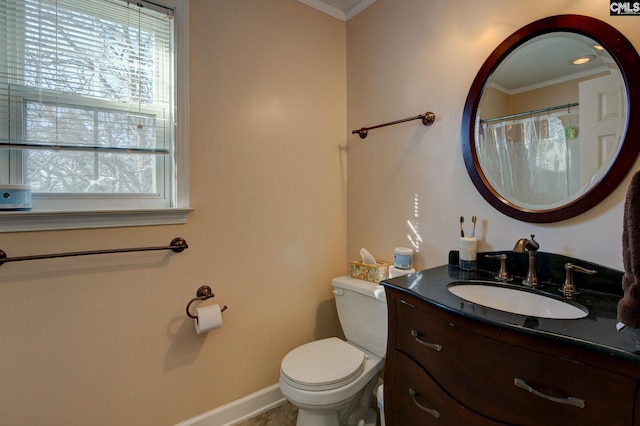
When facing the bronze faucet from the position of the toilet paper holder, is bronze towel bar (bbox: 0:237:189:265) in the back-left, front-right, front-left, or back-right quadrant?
back-right

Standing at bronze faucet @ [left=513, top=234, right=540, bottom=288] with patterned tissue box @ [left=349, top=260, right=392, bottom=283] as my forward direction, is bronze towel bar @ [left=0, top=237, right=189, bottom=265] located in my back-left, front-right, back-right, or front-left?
front-left

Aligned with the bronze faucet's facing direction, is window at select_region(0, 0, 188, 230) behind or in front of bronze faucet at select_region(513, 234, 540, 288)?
in front

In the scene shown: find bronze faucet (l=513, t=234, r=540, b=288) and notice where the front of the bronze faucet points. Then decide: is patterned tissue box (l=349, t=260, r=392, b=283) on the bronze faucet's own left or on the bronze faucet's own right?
on the bronze faucet's own right

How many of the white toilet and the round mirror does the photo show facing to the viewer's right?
0

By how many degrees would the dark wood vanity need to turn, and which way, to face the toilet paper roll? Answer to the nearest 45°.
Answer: approximately 45° to its right

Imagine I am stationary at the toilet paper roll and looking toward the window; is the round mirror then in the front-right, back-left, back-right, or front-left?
back-left

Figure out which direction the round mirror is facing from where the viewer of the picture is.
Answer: facing the viewer and to the left of the viewer

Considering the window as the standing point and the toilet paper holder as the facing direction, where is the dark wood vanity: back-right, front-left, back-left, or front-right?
front-right

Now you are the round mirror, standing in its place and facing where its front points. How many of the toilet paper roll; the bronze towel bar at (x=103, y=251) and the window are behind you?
0

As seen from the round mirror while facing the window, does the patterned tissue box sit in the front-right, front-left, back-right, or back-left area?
front-right

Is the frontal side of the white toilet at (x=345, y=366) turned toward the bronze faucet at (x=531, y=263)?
no

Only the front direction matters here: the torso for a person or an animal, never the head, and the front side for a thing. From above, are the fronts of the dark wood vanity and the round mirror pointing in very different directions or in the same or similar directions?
same or similar directions

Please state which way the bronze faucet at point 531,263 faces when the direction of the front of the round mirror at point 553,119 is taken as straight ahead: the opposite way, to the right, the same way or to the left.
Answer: the same way

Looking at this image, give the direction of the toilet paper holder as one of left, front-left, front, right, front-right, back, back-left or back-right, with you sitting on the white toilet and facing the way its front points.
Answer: front-right
